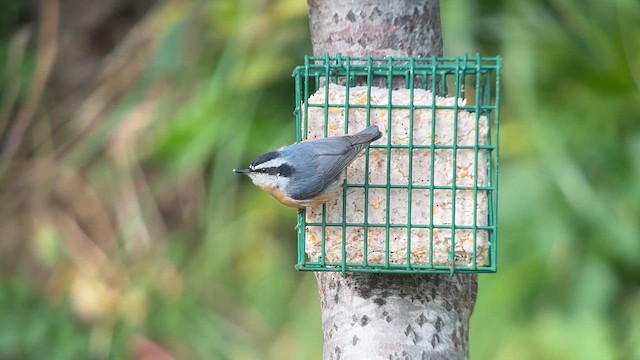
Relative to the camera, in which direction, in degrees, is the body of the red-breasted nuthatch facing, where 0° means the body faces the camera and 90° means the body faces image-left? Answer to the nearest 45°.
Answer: approximately 90°
